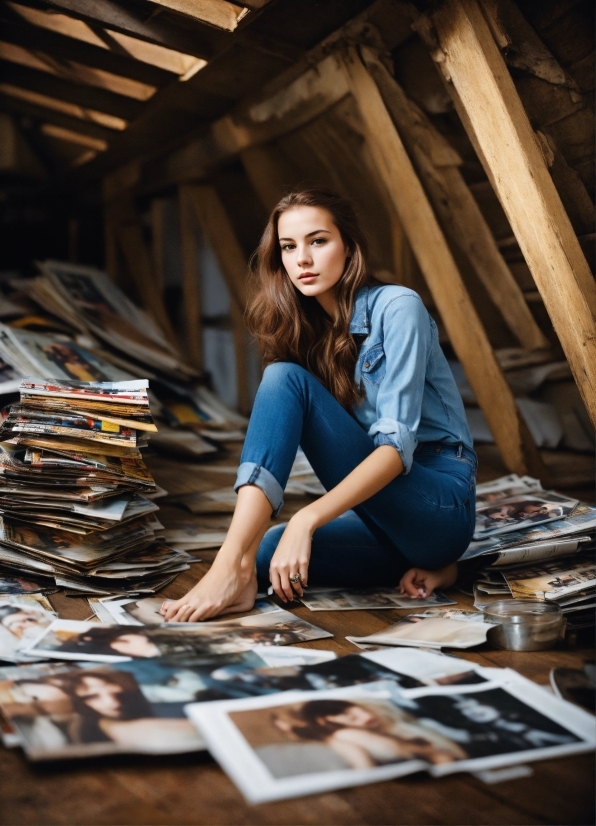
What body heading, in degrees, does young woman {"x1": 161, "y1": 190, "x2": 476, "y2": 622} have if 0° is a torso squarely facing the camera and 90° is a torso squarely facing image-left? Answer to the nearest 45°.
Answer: approximately 45°

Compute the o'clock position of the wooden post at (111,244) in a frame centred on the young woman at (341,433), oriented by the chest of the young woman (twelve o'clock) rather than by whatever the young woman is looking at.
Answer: The wooden post is roughly at 4 o'clock from the young woman.

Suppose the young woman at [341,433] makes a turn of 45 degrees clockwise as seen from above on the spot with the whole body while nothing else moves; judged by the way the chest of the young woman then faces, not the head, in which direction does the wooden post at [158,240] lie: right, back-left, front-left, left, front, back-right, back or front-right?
right
